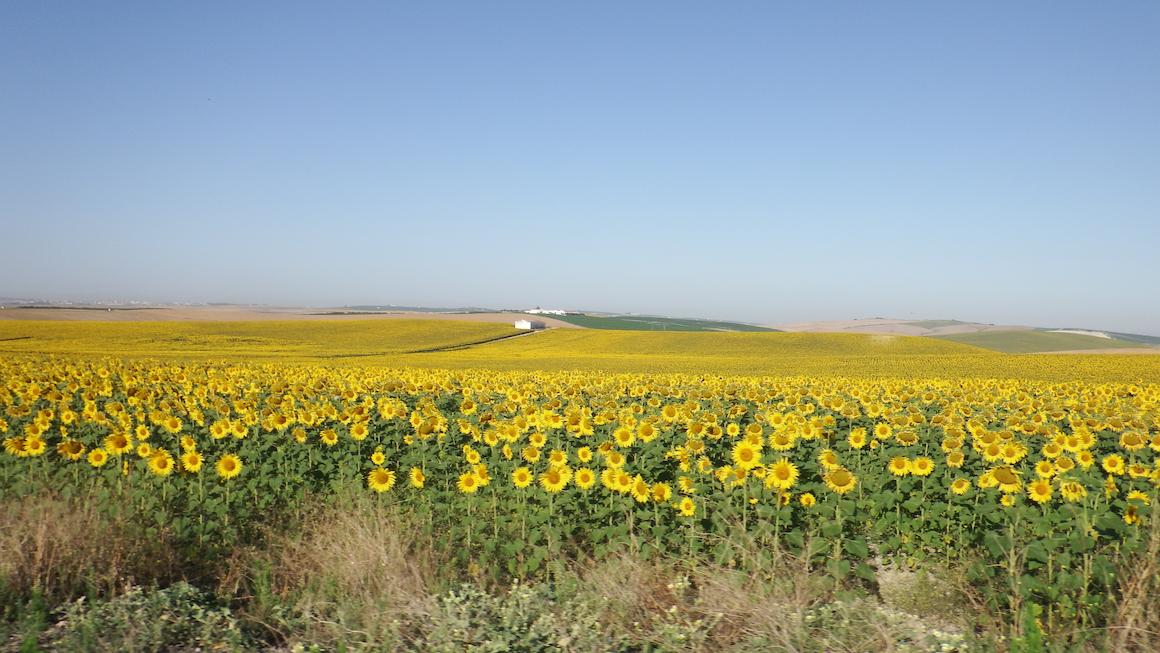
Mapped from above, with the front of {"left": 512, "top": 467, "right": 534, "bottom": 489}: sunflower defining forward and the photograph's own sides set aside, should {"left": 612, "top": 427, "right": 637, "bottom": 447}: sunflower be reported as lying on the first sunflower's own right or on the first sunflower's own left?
on the first sunflower's own left

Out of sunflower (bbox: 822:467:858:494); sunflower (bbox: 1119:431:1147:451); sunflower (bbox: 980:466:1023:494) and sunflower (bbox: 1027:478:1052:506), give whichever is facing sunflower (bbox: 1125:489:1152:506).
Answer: sunflower (bbox: 1119:431:1147:451)

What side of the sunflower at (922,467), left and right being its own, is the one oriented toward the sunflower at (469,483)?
right

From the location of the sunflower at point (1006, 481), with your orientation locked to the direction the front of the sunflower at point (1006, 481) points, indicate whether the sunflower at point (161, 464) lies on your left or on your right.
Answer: on your right

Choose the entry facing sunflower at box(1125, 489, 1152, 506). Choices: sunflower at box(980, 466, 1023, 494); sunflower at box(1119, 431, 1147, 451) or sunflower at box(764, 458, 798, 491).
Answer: sunflower at box(1119, 431, 1147, 451)

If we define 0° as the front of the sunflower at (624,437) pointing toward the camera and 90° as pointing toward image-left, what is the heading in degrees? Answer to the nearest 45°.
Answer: approximately 0°
